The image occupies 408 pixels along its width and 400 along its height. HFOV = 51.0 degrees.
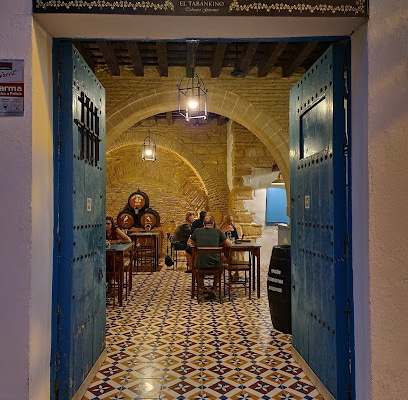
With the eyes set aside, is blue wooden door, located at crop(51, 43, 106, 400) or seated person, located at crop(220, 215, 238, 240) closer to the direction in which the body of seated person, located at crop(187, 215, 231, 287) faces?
the seated person

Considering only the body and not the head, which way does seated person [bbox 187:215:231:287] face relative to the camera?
away from the camera

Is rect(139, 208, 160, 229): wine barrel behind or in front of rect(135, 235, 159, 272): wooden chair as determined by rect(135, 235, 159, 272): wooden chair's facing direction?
in front

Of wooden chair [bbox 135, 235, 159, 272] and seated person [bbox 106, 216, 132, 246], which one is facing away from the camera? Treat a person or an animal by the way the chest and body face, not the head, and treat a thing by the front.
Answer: the wooden chair

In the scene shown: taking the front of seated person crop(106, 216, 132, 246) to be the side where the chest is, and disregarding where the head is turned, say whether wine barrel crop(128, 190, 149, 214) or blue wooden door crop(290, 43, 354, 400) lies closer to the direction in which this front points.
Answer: the blue wooden door

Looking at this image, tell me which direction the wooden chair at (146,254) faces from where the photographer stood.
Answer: facing away from the viewer

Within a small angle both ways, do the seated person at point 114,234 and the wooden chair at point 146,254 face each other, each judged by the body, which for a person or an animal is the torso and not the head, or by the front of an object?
no

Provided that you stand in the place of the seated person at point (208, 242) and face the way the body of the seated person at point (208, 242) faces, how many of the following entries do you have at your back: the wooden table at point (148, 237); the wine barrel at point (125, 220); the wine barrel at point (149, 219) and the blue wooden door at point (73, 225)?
1

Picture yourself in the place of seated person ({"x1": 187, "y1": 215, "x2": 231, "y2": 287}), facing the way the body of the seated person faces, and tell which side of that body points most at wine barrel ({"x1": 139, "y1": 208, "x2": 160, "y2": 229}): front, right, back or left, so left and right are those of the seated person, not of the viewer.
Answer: front

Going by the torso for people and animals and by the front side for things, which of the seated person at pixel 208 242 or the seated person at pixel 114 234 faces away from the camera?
the seated person at pixel 208 242

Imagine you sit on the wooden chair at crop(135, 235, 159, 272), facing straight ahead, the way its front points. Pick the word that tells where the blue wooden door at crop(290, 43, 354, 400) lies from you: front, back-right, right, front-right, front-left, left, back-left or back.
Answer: back

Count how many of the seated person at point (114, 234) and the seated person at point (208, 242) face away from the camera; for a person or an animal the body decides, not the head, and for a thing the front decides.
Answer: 1

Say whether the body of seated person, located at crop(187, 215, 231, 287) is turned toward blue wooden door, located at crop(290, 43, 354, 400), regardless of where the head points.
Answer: no

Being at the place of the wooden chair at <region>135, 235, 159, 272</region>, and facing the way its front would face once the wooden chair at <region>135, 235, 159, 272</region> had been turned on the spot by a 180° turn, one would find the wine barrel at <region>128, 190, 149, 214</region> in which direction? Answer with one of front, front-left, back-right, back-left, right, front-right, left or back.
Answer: back

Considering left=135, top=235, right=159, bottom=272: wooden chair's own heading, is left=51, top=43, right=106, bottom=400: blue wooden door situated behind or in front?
behind
